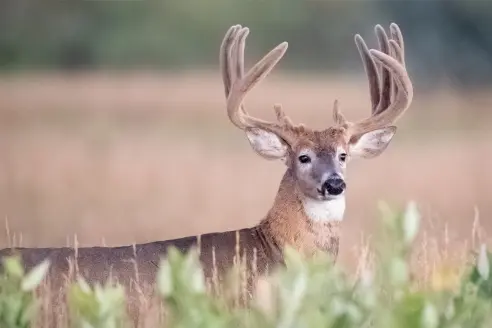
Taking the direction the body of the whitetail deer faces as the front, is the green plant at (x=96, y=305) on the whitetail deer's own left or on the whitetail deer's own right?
on the whitetail deer's own right

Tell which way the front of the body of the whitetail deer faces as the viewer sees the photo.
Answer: to the viewer's right

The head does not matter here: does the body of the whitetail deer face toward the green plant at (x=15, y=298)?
no
